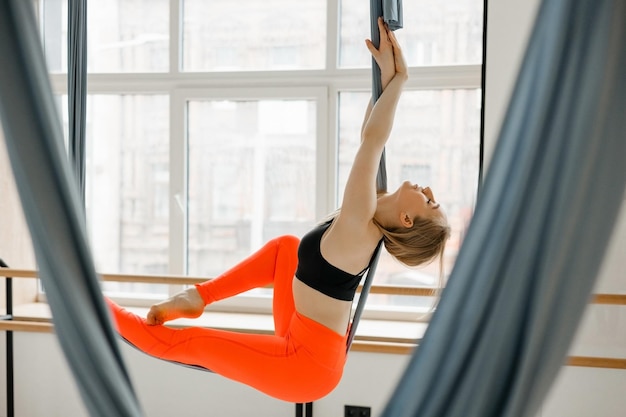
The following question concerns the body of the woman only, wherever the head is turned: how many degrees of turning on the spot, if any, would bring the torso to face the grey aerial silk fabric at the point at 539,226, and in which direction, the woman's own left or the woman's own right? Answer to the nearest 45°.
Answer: approximately 90° to the woman's own left

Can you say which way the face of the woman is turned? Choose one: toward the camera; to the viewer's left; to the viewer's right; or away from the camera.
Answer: to the viewer's right

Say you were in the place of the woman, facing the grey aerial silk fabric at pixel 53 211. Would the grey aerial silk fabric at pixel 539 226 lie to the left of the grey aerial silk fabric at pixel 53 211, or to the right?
left
